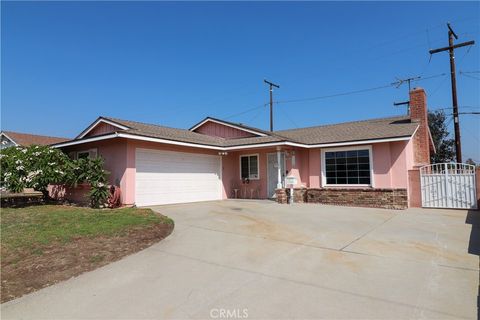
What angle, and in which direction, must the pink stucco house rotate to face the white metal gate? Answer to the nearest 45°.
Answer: approximately 90° to its left

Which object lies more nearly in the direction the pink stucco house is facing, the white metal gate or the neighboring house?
the white metal gate

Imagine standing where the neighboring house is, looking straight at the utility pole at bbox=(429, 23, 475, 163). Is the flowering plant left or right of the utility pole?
right

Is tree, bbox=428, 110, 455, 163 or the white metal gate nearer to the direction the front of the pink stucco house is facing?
the white metal gate

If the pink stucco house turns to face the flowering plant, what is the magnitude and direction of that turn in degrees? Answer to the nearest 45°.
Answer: approximately 90° to its right

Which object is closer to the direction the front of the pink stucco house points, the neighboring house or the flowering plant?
the flowering plant

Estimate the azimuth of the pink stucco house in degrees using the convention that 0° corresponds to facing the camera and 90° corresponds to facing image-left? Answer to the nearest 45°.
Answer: approximately 0°

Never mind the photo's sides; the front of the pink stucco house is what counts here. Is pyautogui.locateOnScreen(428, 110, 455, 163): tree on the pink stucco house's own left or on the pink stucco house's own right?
on the pink stucco house's own left

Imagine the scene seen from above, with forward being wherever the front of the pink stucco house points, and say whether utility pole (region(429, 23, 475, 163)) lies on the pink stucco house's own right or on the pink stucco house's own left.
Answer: on the pink stucco house's own left

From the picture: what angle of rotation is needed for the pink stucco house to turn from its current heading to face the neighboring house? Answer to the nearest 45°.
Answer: approximately 135° to its right
